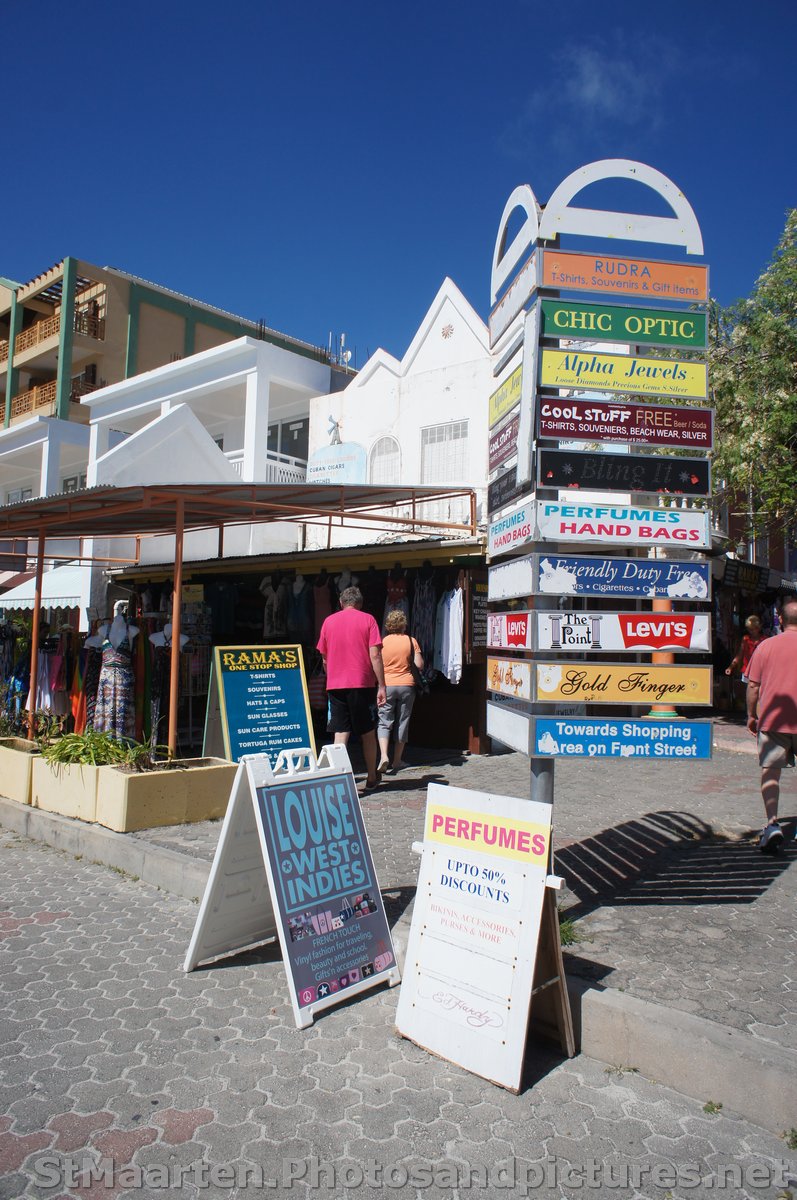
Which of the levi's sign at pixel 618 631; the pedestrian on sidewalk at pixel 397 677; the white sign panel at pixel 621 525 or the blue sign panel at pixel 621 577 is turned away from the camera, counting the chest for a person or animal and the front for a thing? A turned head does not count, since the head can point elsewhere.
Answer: the pedestrian on sidewalk

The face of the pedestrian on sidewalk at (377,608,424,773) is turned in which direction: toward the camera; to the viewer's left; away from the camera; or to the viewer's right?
away from the camera

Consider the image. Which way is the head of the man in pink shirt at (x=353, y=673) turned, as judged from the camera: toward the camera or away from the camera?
away from the camera

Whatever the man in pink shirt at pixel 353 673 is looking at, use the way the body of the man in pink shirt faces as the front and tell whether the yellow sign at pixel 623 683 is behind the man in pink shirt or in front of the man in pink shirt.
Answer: behind

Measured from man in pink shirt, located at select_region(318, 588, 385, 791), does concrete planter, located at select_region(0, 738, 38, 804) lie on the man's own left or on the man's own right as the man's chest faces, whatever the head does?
on the man's own left

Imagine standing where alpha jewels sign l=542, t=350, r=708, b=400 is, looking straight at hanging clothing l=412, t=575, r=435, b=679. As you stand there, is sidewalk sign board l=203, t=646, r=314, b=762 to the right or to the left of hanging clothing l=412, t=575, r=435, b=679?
left

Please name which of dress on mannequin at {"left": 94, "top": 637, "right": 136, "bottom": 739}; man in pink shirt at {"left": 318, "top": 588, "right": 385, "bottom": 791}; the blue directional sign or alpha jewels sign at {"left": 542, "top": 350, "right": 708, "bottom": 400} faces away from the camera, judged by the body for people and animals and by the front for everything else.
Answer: the man in pink shirt

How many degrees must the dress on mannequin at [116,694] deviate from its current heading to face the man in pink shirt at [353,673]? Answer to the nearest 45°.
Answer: approximately 45° to its left

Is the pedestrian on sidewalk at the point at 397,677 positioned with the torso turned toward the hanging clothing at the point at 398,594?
yes

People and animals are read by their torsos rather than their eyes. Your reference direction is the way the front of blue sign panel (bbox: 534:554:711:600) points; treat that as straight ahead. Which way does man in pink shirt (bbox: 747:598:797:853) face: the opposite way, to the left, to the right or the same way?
the opposite way

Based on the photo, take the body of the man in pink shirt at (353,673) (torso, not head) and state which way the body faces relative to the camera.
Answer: away from the camera

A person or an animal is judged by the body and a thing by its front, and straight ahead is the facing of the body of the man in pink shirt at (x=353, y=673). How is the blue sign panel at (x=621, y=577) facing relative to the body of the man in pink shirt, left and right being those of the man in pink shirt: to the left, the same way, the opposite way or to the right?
the opposite way
